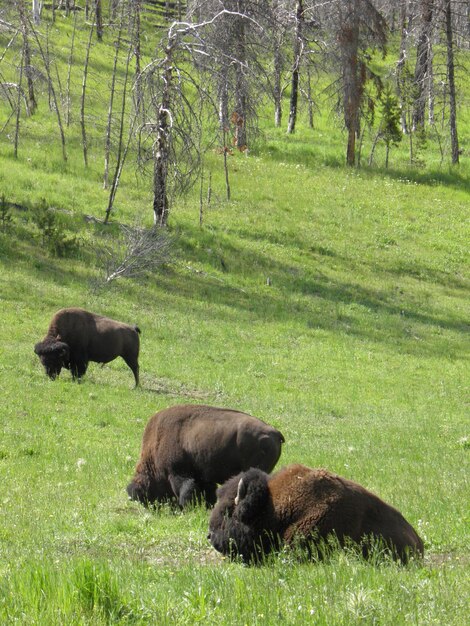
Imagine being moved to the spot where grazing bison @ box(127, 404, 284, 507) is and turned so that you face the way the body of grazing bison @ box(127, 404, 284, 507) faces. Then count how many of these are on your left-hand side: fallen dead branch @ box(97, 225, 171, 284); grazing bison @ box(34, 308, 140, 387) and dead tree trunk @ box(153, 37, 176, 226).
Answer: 0

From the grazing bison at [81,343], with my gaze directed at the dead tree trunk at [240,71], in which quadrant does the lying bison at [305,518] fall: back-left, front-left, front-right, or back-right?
back-right

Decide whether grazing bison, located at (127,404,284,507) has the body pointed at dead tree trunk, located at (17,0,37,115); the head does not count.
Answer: no

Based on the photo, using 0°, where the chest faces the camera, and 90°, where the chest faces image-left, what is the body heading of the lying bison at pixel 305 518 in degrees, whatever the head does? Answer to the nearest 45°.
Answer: approximately 90°

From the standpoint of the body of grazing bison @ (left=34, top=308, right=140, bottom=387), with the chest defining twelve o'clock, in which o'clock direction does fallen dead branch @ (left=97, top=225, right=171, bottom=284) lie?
The fallen dead branch is roughly at 5 o'clock from the grazing bison.

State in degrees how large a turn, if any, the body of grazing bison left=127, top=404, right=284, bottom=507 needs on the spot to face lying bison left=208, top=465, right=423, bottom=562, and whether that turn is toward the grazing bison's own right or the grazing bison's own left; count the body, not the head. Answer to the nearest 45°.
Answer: approximately 90° to the grazing bison's own left

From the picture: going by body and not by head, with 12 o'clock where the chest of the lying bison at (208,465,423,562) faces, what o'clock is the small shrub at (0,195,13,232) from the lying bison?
The small shrub is roughly at 2 o'clock from the lying bison.

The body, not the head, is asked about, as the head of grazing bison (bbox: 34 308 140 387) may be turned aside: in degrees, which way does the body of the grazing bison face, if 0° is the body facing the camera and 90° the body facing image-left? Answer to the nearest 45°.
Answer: approximately 45°

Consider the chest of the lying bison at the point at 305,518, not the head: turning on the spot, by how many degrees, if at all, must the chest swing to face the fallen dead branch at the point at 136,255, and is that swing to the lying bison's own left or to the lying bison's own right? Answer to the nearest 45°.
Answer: approximately 90° to the lying bison's own right

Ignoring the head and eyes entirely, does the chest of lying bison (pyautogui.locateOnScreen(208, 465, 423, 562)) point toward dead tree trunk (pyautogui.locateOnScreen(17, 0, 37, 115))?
no

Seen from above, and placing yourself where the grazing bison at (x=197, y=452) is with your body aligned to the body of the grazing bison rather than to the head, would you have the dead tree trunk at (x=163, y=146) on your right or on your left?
on your right

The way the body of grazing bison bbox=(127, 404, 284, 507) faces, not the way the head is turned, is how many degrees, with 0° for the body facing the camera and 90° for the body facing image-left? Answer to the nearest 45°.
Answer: approximately 90°

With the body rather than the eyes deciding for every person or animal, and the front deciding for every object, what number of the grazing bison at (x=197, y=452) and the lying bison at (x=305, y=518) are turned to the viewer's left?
2

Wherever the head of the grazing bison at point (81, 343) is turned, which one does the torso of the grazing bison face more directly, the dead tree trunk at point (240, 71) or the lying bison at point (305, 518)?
the lying bison

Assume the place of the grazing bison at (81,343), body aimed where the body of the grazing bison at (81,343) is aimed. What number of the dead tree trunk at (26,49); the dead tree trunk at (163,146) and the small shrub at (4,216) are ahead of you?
0

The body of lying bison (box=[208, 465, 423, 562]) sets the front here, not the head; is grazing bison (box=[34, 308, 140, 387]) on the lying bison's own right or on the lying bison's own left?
on the lying bison's own right

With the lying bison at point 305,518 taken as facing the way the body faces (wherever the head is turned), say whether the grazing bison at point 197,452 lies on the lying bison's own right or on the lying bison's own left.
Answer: on the lying bison's own right
